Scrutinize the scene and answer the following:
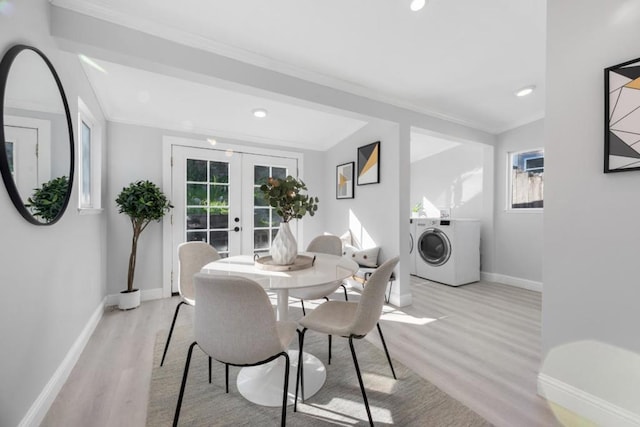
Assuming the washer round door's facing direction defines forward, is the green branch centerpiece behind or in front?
in front

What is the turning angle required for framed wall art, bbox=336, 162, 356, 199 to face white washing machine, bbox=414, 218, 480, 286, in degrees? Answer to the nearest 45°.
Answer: approximately 135° to its left

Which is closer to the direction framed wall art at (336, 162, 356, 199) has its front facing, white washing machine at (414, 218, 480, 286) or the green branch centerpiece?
the green branch centerpiece

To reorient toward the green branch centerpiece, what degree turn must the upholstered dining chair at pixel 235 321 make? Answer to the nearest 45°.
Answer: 0° — it already faces it

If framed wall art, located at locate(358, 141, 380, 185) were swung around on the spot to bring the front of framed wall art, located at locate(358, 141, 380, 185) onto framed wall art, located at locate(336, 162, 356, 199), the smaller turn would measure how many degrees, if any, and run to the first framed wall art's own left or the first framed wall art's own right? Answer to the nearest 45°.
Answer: approximately 90° to the first framed wall art's own right

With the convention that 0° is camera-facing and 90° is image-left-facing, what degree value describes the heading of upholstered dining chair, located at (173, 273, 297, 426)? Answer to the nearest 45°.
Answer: approximately 225°

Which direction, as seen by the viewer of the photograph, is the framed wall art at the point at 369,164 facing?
facing the viewer and to the left of the viewer

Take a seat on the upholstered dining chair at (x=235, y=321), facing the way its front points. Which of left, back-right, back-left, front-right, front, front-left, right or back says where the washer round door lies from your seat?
front

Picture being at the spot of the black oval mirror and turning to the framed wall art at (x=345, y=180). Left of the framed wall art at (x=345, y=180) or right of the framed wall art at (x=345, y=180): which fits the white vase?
right

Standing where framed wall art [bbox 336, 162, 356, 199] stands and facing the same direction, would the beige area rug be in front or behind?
in front

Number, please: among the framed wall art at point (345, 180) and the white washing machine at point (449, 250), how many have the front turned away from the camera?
0

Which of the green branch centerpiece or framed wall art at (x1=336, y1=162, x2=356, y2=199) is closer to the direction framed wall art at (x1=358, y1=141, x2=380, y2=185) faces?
the green branch centerpiece

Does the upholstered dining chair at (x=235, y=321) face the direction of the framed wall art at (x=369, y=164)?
yes

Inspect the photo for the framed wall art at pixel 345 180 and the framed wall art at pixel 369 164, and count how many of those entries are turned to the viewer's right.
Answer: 0

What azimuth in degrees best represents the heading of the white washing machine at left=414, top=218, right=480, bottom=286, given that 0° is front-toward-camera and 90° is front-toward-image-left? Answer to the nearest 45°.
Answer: approximately 45°

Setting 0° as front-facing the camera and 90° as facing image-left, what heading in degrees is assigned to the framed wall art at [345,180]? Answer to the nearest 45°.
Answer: approximately 45°

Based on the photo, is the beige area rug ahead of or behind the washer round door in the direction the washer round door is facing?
ahead
